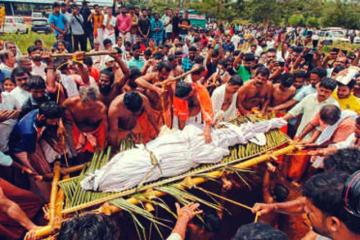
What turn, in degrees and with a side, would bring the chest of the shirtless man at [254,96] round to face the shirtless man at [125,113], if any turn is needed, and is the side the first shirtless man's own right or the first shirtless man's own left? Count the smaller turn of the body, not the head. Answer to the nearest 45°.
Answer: approximately 45° to the first shirtless man's own right

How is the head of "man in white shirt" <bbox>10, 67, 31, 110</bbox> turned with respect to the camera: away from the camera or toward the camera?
toward the camera

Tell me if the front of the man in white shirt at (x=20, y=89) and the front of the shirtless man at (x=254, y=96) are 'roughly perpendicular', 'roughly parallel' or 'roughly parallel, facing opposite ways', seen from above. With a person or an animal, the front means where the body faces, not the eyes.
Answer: roughly perpendicular

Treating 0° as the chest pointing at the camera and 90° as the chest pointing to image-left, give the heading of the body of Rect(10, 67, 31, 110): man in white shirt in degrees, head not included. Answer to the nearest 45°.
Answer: approximately 315°

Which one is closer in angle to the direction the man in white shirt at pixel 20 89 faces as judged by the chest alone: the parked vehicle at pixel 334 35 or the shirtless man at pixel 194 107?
the shirtless man

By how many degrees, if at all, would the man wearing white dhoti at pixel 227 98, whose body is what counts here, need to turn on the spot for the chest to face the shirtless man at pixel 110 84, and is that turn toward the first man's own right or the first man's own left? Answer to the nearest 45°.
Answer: approximately 90° to the first man's own right

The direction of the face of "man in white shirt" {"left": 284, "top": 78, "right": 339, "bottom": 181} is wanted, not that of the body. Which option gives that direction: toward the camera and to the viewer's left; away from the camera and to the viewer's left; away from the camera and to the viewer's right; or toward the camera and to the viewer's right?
toward the camera and to the viewer's left

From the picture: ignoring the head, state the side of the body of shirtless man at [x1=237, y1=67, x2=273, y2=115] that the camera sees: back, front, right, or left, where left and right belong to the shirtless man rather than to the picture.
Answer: front

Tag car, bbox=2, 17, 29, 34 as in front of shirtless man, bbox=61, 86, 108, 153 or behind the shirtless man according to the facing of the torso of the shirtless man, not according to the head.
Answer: behind
